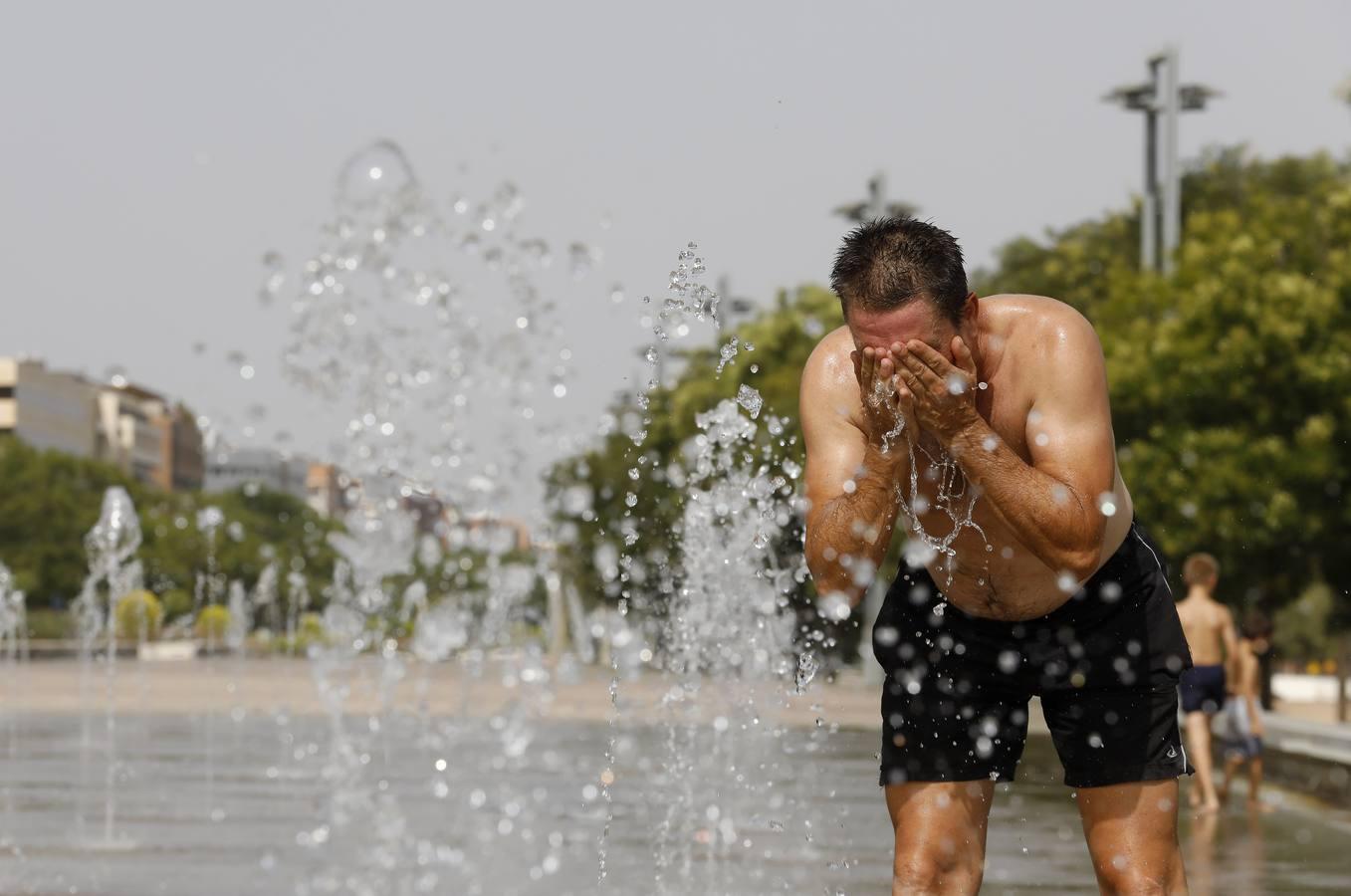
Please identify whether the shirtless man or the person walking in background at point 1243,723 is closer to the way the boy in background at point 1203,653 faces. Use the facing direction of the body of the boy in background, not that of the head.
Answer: the person walking in background

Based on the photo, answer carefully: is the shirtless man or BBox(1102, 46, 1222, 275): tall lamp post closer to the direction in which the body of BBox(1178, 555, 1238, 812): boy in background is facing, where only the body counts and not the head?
the tall lamp post

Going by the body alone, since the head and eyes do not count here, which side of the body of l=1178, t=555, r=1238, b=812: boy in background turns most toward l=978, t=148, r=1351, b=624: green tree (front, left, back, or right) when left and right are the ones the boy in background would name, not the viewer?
front

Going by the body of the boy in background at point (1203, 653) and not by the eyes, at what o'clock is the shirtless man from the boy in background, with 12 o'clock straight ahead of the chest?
The shirtless man is roughly at 6 o'clock from the boy in background.

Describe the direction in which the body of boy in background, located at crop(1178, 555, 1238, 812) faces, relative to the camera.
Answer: away from the camera

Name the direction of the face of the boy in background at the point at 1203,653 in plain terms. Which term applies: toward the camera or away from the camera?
away from the camera

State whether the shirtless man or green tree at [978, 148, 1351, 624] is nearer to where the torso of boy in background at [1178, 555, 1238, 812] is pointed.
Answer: the green tree

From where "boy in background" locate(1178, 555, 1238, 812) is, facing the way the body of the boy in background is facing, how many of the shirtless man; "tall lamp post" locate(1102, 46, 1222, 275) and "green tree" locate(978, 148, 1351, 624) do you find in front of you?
2

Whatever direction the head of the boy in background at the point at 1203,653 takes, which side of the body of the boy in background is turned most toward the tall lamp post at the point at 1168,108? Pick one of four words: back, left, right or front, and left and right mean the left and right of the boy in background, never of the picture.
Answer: front
